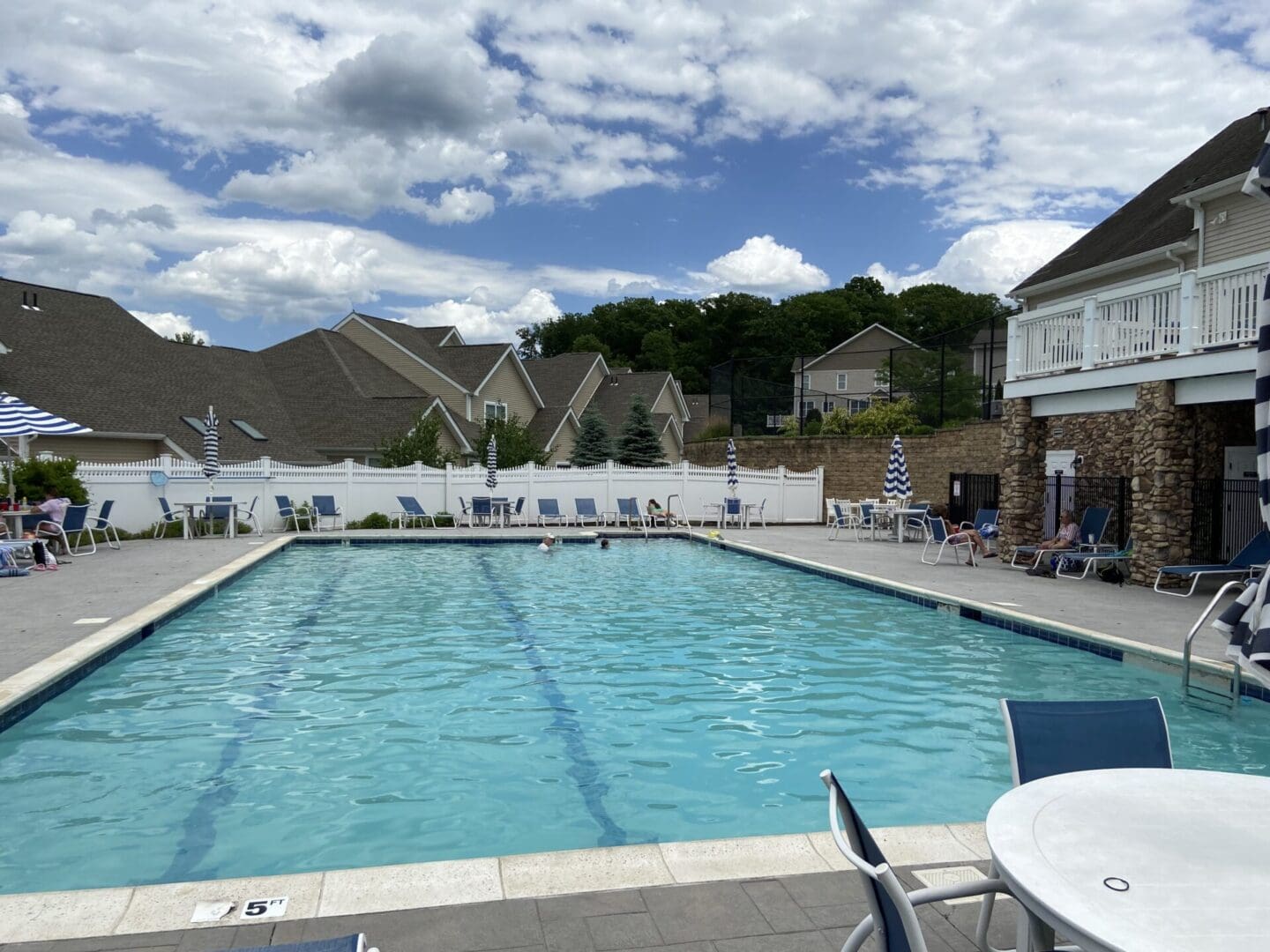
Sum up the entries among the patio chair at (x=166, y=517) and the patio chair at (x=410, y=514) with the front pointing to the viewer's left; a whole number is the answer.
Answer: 0

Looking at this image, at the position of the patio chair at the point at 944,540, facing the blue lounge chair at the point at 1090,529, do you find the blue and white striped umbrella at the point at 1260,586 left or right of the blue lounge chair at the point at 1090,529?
right

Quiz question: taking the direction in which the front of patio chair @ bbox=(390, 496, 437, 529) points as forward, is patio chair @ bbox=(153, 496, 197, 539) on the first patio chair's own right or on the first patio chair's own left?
on the first patio chair's own right

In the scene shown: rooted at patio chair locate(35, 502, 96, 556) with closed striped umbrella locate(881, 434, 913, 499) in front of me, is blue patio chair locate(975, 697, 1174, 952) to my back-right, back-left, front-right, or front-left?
front-right

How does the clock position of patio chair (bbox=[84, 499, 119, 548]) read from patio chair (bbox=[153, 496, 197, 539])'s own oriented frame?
patio chair (bbox=[84, 499, 119, 548]) is roughly at 4 o'clock from patio chair (bbox=[153, 496, 197, 539]).

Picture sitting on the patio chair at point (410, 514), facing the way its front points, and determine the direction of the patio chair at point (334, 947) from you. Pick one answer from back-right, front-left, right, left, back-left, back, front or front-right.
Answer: front-right

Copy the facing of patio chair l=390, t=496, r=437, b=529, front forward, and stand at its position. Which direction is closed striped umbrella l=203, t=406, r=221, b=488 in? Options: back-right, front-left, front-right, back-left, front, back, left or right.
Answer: right

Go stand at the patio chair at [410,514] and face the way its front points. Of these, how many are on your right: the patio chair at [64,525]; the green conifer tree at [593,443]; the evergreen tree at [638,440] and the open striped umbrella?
2
